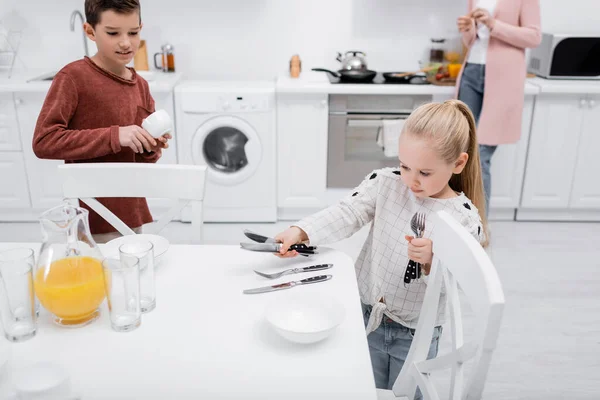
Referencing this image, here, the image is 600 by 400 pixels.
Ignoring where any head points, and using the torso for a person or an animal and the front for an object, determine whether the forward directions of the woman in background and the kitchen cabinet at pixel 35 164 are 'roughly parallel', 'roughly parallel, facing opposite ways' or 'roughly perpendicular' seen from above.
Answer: roughly perpendicular

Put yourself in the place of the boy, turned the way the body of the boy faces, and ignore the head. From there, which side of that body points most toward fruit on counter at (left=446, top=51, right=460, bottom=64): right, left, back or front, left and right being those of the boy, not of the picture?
left

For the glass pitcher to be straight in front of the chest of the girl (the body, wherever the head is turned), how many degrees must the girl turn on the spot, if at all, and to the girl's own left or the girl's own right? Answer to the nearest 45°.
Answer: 0° — they already face it

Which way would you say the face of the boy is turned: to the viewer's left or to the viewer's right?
to the viewer's right

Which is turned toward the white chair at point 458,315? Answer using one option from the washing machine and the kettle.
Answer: the washing machine

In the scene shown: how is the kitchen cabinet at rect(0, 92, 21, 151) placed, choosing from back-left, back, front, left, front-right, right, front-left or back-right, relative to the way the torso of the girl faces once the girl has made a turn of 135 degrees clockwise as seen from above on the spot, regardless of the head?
front-left

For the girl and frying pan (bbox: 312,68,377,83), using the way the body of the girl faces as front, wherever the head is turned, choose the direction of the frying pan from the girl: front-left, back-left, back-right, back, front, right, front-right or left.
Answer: back-right

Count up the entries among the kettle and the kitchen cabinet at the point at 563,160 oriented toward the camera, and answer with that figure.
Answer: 1

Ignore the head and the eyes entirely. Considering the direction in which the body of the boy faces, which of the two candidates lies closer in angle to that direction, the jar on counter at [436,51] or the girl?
the girl
